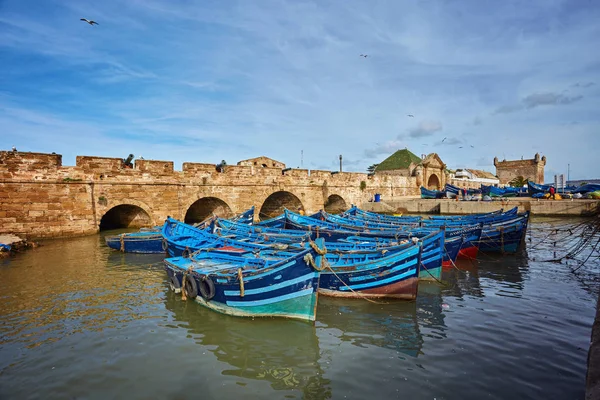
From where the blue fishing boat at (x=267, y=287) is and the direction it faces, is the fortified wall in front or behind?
behind

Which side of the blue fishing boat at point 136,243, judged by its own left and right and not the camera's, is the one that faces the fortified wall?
right

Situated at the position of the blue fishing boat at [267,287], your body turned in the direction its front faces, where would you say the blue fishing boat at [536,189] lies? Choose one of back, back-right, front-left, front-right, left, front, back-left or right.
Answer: left

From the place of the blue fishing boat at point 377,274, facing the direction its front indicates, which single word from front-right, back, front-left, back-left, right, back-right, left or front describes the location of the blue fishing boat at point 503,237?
left

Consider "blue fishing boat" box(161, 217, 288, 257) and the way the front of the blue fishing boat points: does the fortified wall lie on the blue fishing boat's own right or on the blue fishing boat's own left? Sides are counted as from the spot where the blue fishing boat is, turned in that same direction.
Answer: on the blue fishing boat's own right

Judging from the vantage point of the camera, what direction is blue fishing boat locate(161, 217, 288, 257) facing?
facing to the left of the viewer
